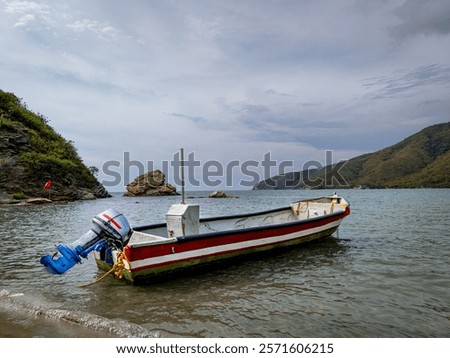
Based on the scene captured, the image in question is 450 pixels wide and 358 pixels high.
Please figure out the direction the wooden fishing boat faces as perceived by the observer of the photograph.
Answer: facing away from the viewer and to the right of the viewer
